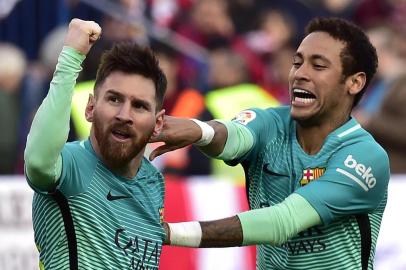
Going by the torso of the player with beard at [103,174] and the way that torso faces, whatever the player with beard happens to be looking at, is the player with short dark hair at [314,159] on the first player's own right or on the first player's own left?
on the first player's own left

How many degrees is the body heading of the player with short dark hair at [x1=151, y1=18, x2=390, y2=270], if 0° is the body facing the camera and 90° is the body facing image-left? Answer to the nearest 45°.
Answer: approximately 45°

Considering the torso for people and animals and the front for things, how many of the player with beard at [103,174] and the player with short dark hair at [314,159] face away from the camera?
0

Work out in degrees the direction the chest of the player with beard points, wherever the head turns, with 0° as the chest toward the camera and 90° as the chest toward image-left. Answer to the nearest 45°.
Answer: approximately 315°

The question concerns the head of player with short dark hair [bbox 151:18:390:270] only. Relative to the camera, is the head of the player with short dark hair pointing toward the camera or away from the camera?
toward the camera

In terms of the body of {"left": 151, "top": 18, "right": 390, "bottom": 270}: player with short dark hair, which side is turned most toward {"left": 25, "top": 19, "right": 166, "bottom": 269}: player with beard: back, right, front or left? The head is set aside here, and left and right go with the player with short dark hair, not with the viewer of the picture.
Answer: front
